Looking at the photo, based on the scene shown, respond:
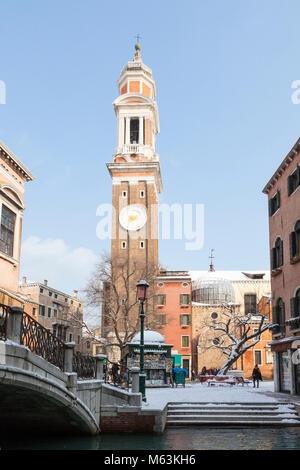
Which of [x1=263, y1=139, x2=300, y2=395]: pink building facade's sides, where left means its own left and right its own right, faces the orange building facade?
right

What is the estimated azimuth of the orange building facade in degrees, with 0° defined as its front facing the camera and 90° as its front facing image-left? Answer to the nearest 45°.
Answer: approximately 0°

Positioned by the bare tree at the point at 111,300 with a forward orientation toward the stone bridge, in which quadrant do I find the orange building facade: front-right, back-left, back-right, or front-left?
back-left

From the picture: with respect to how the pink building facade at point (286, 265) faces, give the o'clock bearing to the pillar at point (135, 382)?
The pillar is roughly at 10 o'clock from the pink building facade.

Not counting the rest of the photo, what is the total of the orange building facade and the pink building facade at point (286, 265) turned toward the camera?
1

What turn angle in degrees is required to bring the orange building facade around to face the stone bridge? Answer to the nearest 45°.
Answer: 0° — it already faces it

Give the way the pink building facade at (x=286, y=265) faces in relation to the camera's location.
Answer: facing to the left of the viewer

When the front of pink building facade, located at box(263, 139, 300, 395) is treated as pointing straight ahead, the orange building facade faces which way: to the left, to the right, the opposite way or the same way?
to the left
